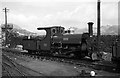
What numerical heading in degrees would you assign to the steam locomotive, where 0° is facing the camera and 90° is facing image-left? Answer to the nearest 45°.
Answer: approximately 315°
